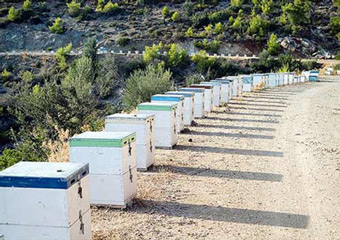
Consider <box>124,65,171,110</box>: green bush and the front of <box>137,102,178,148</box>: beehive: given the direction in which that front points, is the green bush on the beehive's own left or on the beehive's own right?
on the beehive's own left

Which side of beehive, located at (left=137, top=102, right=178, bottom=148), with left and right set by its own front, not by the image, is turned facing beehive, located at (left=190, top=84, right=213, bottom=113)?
left

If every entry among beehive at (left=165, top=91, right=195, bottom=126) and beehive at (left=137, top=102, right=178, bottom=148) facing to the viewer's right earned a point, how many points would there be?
2

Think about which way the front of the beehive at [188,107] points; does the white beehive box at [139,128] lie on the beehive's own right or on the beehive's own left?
on the beehive's own right

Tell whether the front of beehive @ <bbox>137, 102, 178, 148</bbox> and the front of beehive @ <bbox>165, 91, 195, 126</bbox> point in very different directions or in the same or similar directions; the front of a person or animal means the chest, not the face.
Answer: same or similar directions

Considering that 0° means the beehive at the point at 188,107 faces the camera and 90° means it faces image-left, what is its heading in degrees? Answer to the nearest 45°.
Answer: approximately 270°

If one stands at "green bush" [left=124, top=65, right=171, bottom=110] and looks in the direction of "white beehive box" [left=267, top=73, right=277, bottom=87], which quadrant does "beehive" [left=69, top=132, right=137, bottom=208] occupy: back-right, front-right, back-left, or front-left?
back-right

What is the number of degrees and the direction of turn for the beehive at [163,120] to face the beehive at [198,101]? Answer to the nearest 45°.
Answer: approximately 90° to its left
